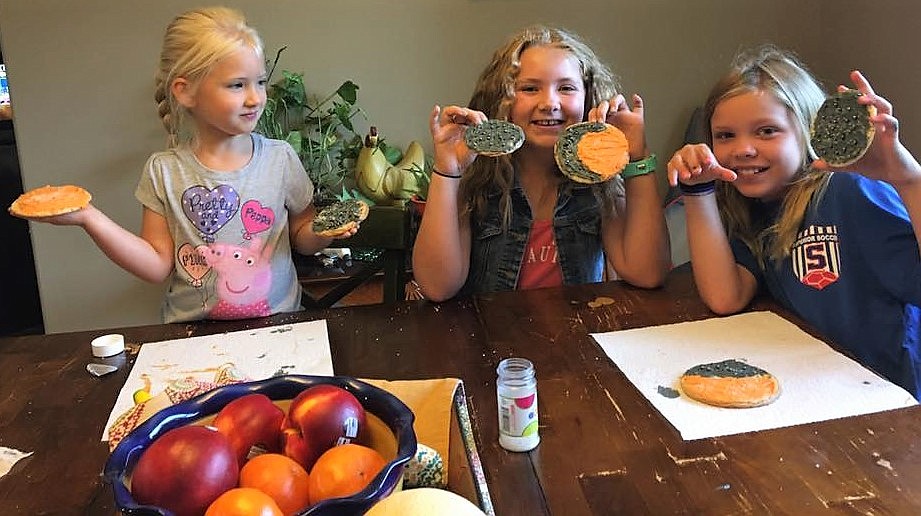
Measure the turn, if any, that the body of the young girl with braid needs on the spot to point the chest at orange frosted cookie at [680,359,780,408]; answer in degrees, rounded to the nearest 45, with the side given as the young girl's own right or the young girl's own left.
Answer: approximately 45° to the young girl's own left

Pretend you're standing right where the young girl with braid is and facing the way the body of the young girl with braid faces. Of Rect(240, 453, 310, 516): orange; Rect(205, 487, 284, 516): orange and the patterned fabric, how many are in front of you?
3

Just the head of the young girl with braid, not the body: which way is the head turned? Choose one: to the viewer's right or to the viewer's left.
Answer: to the viewer's right

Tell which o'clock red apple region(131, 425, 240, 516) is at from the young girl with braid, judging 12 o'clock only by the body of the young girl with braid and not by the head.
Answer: The red apple is roughly at 12 o'clock from the young girl with braid.

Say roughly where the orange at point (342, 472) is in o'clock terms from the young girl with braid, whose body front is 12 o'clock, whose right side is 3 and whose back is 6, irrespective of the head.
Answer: The orange is roughly at 12 o'clock from the young girl with braid.

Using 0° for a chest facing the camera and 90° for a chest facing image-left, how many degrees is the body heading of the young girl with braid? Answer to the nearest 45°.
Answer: approximately 0°

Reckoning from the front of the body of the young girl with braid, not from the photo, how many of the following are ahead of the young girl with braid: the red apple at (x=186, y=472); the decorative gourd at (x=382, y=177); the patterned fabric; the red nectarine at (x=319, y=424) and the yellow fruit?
4

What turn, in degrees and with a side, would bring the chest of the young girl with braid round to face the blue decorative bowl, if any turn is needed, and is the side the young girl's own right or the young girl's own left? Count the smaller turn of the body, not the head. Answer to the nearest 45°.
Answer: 0° — they already face it

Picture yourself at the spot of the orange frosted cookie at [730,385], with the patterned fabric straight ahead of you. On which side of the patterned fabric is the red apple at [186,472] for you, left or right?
left

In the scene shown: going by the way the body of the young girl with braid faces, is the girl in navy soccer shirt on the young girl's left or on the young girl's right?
on the young girl's left

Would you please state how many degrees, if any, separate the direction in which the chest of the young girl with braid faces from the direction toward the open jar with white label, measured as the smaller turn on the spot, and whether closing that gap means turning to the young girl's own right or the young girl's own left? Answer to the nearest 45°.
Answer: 0° — they already face it

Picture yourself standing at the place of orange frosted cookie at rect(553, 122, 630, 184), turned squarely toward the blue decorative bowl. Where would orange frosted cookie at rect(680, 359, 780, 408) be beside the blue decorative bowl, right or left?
left
